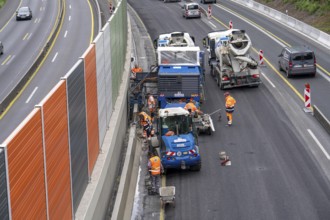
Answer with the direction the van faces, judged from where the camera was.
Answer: facing away from the viewer and to the left of the viewer

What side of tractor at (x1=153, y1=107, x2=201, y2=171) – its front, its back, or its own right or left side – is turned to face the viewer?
back

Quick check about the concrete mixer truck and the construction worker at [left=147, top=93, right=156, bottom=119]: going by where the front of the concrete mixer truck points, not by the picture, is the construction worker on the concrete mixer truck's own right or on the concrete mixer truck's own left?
on the concrete mixer truck's own left

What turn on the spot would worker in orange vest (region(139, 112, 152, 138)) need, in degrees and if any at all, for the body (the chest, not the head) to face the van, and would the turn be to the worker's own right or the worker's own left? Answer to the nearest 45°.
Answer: approximately 135° to the worker's own right

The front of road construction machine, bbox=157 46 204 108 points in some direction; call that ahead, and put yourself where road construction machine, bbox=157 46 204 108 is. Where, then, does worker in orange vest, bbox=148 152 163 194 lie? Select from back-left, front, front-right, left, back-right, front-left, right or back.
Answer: back

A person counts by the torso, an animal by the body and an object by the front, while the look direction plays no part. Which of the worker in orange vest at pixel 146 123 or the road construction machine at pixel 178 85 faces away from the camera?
the road construction machine

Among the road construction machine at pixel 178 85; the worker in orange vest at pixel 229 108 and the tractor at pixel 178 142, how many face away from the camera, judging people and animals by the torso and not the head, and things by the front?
2

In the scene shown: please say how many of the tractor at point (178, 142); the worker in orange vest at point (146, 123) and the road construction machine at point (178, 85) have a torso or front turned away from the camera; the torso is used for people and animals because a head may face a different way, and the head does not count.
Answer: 2

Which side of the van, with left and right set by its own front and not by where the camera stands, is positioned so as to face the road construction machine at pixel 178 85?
left

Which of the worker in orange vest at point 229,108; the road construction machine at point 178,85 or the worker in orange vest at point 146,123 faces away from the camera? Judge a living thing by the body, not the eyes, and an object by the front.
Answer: the road construction machine

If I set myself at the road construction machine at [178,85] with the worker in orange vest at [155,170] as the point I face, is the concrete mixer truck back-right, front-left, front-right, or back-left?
back-left

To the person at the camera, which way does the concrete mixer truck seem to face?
facing away from the viewer and to the left of the viewer

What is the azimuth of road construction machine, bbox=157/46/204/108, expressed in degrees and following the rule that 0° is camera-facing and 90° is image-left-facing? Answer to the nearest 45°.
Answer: approximately 180°

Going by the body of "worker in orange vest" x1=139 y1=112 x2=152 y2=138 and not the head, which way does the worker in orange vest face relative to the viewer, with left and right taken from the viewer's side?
facing to the left of the viewer

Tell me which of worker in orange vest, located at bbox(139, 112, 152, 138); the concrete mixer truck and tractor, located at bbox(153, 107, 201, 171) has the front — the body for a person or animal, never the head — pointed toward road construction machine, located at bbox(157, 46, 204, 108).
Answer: tractor, located at bbox(153, 107, 201, 171)
